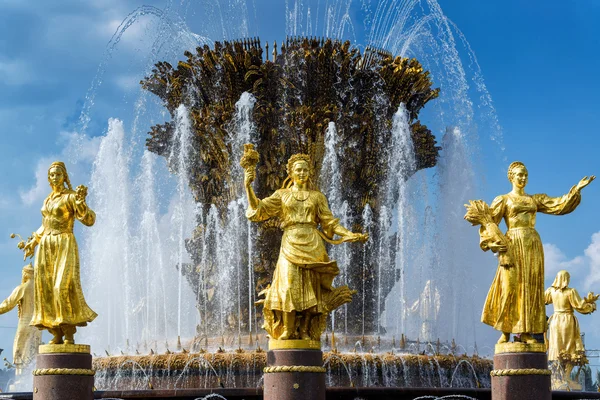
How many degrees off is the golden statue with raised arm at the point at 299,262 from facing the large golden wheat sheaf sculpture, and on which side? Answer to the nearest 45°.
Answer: approximately 180°

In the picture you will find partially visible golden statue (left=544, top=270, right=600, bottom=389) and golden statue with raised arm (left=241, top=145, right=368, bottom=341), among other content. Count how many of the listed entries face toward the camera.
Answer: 1

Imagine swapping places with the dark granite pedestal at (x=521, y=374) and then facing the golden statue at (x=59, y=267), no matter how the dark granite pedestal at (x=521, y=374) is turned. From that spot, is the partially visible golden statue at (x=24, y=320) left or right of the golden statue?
right

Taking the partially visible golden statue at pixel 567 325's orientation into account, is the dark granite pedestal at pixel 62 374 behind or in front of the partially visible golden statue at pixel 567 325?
behind

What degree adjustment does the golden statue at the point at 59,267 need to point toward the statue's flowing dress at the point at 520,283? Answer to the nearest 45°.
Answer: approximately 135° to its left

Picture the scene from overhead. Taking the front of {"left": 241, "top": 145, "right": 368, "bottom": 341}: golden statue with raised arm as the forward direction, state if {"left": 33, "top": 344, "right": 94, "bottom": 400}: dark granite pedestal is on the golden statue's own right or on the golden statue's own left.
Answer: on the golden statue's own right

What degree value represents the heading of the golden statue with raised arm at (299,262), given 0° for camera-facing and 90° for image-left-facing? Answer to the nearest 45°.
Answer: approximately 0°

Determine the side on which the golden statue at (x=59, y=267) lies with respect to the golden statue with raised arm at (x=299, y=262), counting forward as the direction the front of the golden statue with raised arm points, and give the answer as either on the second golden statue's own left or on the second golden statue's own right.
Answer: on the second golden statue's own right

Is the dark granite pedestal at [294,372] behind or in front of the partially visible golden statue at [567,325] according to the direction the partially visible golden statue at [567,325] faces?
behind

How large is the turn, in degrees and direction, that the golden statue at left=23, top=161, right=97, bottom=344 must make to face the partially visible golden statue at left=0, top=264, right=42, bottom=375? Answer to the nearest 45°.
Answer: approximately 135° to its right

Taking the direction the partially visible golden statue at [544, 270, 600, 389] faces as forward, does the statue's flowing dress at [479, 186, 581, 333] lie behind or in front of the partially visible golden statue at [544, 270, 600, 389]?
behind
